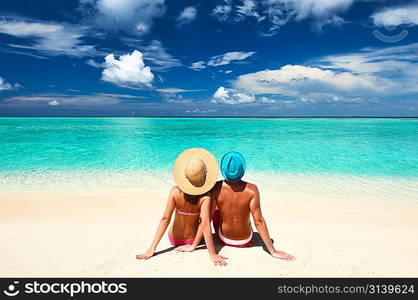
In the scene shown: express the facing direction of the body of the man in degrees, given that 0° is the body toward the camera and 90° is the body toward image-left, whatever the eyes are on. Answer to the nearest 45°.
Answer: approximately 180°

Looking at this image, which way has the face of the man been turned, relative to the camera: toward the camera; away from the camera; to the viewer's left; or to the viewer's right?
away from the camera

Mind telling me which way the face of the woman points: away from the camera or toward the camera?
away from the camera
